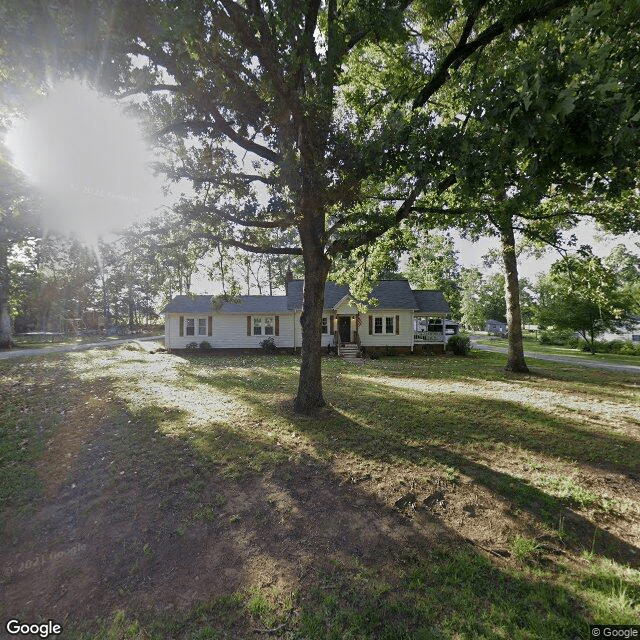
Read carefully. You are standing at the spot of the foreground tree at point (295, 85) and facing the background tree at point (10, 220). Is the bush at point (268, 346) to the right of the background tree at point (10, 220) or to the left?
right

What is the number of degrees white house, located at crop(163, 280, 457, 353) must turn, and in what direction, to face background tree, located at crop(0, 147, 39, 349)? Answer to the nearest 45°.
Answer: approximately 90° to its right

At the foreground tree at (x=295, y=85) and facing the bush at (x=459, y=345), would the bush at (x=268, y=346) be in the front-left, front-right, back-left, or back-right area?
front-left

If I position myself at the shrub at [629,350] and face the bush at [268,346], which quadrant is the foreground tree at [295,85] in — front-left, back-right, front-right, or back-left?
front-left

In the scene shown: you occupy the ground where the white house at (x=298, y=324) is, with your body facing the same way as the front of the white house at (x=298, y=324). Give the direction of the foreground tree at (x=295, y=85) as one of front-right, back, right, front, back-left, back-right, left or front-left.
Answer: front

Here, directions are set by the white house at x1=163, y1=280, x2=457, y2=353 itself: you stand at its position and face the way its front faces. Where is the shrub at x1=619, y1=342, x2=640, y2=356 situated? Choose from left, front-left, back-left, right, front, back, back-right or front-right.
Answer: left

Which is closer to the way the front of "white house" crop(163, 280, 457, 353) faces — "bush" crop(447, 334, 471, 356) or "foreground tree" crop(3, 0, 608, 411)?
the foreground tree

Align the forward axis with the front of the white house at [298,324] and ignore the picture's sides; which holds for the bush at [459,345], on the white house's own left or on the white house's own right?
on the white house's own left

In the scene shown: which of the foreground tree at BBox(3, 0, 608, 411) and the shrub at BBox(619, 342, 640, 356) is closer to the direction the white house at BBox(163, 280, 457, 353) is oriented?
the foreground tree

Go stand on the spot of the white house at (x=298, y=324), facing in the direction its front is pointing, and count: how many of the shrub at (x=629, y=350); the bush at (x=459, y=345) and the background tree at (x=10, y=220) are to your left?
2

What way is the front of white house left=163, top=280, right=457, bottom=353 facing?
toward the camera

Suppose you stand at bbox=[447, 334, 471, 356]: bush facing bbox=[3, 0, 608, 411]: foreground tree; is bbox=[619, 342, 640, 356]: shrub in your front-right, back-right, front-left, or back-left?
back-left
